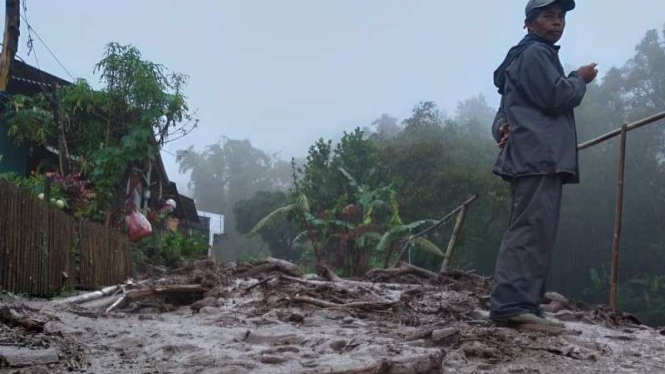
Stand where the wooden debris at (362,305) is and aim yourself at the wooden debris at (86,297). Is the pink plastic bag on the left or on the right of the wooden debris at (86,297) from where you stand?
right

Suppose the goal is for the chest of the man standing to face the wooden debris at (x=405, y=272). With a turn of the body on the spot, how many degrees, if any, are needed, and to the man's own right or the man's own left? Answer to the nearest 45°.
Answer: approximately 90° to the man's own left

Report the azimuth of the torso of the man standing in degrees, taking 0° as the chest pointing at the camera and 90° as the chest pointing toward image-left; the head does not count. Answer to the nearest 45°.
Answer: approximately 270°

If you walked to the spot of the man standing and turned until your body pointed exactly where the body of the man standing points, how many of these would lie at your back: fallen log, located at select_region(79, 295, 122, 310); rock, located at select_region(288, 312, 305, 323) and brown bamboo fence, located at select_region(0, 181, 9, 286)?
3

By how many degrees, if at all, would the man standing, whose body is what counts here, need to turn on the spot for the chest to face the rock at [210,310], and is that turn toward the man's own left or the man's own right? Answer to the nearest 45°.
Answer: approximately 180°

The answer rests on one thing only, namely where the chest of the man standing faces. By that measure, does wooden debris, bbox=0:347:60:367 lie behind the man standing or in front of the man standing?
behind

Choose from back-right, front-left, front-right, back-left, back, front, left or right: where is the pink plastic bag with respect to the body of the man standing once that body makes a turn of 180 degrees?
front-right

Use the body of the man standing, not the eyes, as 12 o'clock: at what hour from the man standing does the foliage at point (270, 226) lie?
The foliage is roughly at 8 o'clock from the man standing.

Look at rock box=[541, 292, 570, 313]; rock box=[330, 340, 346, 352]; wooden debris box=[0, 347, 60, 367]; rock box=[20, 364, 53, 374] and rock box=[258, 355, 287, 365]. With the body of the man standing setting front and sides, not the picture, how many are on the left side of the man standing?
1

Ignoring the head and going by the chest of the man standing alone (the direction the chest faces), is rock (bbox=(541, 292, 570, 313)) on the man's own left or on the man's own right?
on the man's own left

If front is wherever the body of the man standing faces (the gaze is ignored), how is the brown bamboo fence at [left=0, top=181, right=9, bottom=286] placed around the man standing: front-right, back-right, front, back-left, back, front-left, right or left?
back
